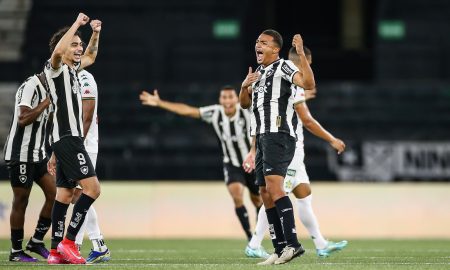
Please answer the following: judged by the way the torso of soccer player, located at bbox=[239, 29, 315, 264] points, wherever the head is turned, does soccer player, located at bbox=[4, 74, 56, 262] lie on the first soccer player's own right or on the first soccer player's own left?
on the first soccer player's own right

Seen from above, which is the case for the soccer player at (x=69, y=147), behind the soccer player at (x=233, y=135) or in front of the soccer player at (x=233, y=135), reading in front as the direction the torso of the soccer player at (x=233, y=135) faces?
in front

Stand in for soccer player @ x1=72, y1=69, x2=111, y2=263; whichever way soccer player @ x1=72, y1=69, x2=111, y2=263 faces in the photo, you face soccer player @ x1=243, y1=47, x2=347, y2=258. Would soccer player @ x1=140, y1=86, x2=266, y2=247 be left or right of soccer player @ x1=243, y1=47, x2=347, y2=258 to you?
left

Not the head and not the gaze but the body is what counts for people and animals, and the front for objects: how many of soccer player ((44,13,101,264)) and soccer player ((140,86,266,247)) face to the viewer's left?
0

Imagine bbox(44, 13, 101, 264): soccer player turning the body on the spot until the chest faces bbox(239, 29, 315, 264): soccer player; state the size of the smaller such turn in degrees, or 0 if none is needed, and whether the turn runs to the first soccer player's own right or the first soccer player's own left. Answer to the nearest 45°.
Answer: approximately 45° to the first soccer player's own left

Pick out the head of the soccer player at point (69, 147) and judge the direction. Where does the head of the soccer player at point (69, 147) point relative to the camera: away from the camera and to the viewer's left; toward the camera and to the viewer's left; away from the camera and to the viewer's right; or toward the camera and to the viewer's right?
toward the camera and to the viewer's right

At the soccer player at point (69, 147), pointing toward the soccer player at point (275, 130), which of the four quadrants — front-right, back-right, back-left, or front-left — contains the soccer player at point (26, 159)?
back-left

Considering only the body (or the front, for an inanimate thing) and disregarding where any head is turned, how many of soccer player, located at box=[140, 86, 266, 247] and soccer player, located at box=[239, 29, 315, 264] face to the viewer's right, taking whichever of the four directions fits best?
0

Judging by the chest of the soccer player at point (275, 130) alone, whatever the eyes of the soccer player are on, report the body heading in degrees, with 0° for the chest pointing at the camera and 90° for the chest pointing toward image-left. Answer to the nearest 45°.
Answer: approximately 45°

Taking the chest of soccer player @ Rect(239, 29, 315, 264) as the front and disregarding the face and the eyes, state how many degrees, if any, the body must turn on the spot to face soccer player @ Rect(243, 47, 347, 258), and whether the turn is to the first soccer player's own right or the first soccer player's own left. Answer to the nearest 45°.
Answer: approximately 135° to the first soccer player's own right
